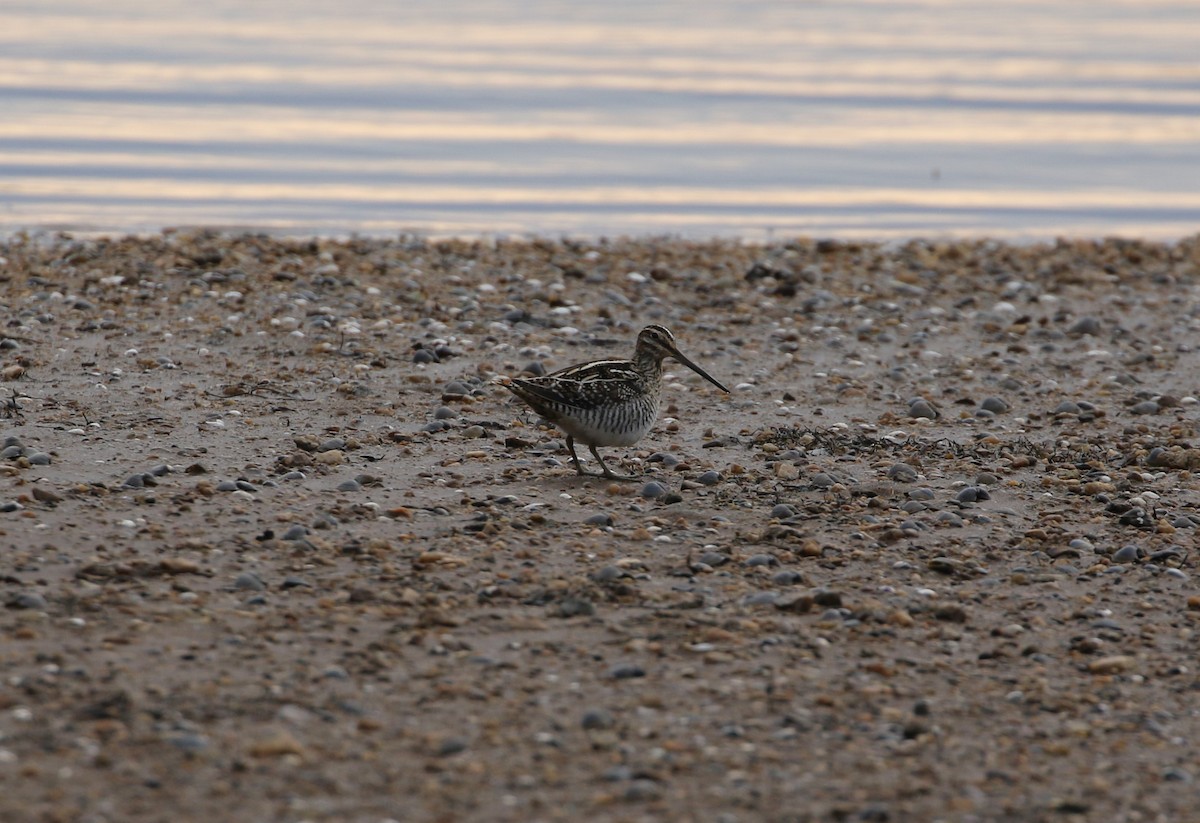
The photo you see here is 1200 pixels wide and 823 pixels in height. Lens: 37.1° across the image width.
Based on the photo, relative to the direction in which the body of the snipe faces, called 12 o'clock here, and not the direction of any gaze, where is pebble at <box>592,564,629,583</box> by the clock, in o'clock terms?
The pebble is roughly at 3 o'clock from the snipe.

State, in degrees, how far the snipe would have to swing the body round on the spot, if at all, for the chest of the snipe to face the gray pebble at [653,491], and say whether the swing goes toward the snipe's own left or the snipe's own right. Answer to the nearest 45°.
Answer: approximately 45° to the snipe's own right

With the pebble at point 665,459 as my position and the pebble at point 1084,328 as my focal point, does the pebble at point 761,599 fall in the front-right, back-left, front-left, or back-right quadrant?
back-right

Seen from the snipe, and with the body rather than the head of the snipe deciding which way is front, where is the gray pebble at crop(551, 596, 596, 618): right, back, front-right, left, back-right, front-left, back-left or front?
right

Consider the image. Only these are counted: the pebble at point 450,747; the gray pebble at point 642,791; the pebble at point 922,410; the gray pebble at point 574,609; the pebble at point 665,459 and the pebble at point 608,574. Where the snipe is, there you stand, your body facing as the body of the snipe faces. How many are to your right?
4

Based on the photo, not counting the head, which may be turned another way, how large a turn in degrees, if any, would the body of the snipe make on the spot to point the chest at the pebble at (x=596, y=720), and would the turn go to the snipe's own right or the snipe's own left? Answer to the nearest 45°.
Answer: approximately 90° to the snipe's own right

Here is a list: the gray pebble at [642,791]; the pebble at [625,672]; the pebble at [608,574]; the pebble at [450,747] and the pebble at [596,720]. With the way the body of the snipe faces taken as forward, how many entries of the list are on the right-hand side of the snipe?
5

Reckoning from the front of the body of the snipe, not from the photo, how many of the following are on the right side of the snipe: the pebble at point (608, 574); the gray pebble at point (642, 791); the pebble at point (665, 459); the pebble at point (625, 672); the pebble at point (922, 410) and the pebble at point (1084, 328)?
3

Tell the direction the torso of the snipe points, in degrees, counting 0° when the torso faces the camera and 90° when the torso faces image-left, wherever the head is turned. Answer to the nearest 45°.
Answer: approximately 270°

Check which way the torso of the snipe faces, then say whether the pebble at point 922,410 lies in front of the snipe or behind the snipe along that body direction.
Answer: in front

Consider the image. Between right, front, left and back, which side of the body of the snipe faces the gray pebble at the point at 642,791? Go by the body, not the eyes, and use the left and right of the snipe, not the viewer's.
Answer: right

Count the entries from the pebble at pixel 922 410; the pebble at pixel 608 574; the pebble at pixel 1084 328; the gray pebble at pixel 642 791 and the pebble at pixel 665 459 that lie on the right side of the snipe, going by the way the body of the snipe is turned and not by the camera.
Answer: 2

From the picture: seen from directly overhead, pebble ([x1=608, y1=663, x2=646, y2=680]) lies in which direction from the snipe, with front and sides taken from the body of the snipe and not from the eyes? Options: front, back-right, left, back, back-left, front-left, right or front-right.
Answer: right

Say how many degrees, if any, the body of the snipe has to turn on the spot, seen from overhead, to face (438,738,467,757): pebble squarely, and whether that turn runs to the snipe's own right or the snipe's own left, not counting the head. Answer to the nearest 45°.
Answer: approximately 90° to the snipe's own right

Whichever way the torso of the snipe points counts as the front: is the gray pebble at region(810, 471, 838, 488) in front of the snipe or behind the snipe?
in front

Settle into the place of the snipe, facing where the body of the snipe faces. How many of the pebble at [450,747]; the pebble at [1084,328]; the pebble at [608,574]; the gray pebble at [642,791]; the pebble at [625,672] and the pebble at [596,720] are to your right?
5
